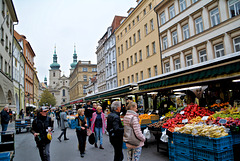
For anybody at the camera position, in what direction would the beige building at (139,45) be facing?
facing the viewer and to the left of the viewer

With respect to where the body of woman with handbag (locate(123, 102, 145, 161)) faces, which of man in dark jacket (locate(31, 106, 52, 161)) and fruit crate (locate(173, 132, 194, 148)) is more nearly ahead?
the fruit crate

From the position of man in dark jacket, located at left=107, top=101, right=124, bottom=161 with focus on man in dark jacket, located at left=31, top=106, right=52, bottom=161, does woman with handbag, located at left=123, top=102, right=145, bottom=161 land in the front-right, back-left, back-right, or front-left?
back-left

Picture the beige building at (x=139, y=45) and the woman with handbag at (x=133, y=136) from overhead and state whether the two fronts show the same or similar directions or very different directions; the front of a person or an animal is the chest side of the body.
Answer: very different directions

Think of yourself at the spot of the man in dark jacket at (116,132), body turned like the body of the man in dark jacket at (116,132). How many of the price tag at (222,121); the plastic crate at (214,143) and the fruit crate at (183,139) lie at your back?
0

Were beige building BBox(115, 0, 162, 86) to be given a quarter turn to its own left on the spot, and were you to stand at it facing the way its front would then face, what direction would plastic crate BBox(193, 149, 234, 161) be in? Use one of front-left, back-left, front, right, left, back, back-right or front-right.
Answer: front-right

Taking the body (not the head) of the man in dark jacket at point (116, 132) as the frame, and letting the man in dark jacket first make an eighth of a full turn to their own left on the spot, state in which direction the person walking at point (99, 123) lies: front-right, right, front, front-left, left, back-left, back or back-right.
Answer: front-left

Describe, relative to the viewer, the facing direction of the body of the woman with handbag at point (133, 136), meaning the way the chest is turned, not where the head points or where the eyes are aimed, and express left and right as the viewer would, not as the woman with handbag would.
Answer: facing away from the viewer and to the right of the viewer

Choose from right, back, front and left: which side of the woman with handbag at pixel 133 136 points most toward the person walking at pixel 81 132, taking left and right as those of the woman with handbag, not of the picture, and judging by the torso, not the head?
left
